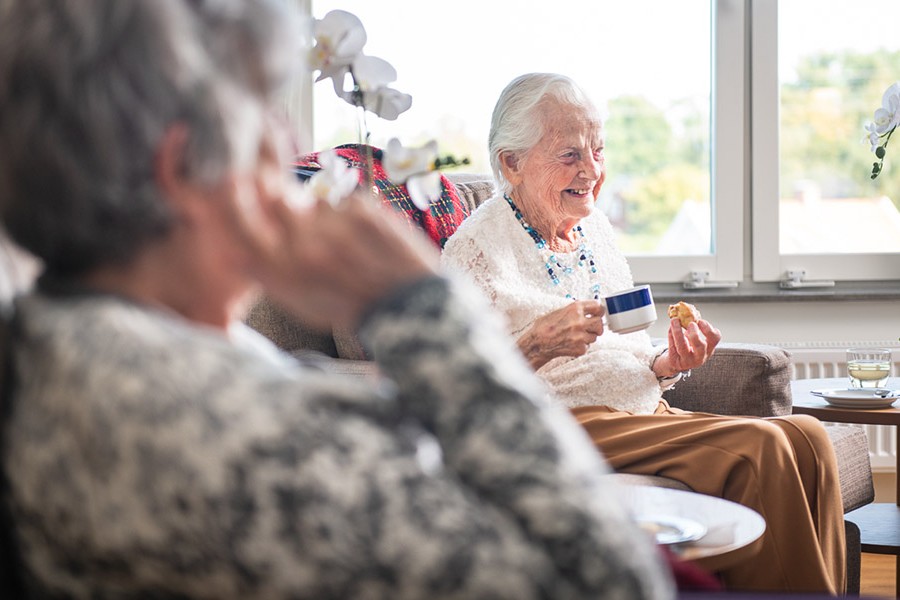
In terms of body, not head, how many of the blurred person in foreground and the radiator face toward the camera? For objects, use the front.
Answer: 1

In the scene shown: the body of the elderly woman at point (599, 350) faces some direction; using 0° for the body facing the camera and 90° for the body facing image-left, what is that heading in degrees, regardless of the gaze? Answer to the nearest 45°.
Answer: approximately 315°

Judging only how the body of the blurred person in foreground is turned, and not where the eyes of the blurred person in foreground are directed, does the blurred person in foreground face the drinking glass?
yes

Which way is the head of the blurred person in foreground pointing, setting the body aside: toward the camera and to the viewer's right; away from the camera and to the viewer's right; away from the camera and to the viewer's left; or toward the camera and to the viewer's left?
away from the camera and to the viewer's right

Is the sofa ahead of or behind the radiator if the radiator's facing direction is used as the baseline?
ahead

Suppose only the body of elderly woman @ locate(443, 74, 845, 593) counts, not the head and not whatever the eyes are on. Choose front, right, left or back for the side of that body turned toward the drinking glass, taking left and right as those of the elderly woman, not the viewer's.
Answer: left

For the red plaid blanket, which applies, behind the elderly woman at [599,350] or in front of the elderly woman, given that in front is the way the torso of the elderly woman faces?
behind

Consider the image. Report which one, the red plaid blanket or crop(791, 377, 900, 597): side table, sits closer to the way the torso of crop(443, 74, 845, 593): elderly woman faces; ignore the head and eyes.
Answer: the side table

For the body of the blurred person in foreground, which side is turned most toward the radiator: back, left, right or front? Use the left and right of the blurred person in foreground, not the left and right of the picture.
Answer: front

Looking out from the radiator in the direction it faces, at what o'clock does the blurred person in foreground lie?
The blurred person in foreground is roughly at 12 o'clock from the radiator.

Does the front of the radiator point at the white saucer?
yes

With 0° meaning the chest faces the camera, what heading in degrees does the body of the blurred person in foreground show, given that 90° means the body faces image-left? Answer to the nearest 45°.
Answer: approximately 225°

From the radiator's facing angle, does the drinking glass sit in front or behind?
in front
